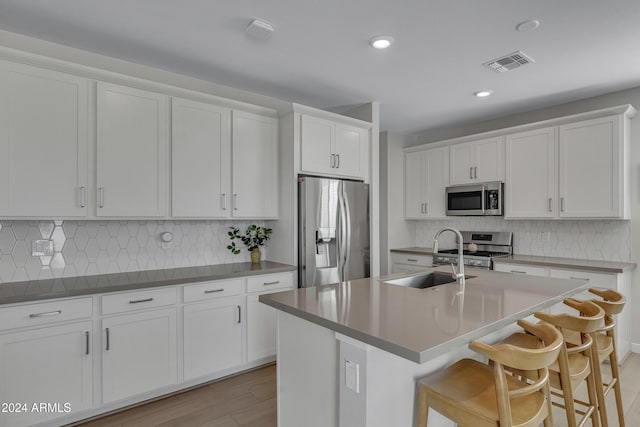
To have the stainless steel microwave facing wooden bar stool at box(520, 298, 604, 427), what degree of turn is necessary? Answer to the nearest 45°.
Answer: approximately 45° to its left

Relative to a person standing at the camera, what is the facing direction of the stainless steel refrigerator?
facing the viewer and to the right of the viewer

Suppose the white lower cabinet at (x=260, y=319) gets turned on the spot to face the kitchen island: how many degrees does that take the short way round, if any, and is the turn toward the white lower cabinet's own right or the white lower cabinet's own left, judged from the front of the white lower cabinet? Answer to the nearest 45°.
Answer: approximately 45° to the white lower cabinet's own right

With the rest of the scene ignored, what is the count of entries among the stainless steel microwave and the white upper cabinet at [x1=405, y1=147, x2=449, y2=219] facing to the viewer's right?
0

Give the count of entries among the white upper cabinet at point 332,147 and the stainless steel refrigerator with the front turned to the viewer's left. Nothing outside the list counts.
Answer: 0

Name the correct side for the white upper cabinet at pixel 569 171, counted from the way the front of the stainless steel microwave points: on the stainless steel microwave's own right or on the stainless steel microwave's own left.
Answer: on the stainless steel microwave's own left

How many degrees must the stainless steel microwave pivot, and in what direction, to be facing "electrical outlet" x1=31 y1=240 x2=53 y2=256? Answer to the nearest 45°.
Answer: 0° — it already faces it

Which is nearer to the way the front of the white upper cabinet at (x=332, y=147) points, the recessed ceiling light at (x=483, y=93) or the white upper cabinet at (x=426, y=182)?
the recessed ceiling light

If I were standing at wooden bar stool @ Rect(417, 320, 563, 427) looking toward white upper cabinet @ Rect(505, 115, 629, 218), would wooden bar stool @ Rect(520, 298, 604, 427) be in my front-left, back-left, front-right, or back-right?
front-right

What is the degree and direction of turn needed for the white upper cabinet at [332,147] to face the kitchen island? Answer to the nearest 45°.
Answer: approximately 45° to its right
